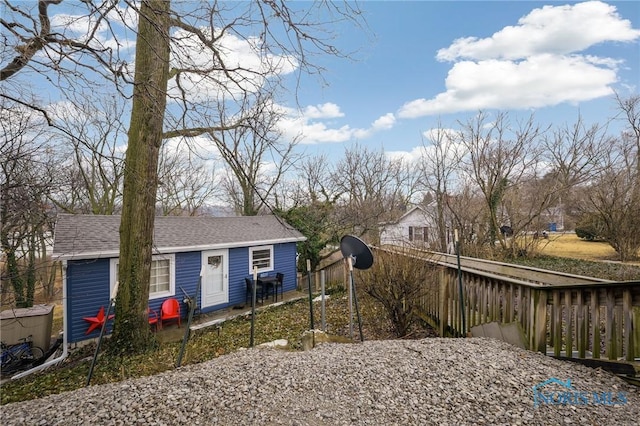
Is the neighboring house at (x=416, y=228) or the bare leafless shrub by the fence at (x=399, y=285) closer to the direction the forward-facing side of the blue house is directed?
the bare leafless shrub by the fence

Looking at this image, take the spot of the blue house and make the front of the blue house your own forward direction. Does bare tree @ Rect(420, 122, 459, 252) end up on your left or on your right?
on your left

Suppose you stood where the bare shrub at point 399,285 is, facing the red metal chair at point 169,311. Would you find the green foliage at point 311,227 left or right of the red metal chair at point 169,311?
right

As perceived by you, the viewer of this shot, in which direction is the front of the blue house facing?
facing the viewer and to the right of the viewer
